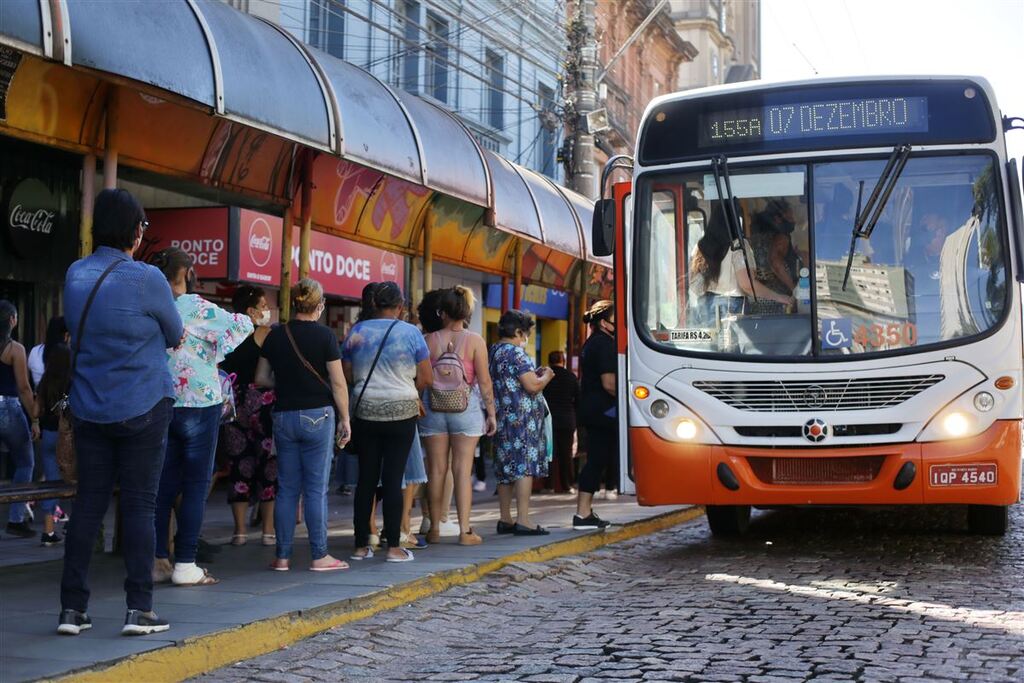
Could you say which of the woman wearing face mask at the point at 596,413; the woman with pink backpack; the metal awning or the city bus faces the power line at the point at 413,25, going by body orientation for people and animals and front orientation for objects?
the woman with pink backpack

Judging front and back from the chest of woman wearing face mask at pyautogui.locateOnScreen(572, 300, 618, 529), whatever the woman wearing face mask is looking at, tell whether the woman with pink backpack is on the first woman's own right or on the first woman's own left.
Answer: on the first woman's own right

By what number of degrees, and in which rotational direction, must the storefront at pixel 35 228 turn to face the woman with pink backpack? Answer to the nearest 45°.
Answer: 0° — it already faces them

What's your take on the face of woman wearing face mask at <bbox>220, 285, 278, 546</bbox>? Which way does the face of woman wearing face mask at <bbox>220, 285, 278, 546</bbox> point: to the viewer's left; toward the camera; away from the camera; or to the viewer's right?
to the viewer's right

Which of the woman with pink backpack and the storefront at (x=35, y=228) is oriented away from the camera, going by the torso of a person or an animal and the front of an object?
the woman with pink backpack

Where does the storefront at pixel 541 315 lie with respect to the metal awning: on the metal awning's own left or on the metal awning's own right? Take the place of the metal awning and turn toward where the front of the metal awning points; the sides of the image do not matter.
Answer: on the metal awning's own left

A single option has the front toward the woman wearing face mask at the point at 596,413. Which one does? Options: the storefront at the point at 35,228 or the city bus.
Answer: the storefront

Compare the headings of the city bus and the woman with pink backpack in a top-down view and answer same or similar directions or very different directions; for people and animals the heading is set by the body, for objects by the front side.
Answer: very different directions

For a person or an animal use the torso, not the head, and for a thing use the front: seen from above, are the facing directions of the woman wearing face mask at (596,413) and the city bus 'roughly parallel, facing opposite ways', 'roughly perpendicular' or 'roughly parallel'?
roughly perpendicular

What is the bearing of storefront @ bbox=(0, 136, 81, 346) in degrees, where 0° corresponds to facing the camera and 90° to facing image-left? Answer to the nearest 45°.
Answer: approximately 315°

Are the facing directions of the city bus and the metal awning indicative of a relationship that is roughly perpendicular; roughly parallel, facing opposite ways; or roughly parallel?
roughly perpendicular

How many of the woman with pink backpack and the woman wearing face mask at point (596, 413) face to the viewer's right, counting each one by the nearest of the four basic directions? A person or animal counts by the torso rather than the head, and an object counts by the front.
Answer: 1
